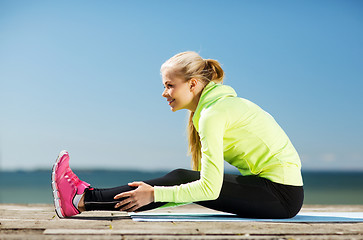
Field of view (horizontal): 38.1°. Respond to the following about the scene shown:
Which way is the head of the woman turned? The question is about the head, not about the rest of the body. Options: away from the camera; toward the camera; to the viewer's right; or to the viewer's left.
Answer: to the viewer's left

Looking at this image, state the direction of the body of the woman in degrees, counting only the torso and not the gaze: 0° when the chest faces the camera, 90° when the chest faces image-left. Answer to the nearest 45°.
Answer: approximately 90°
